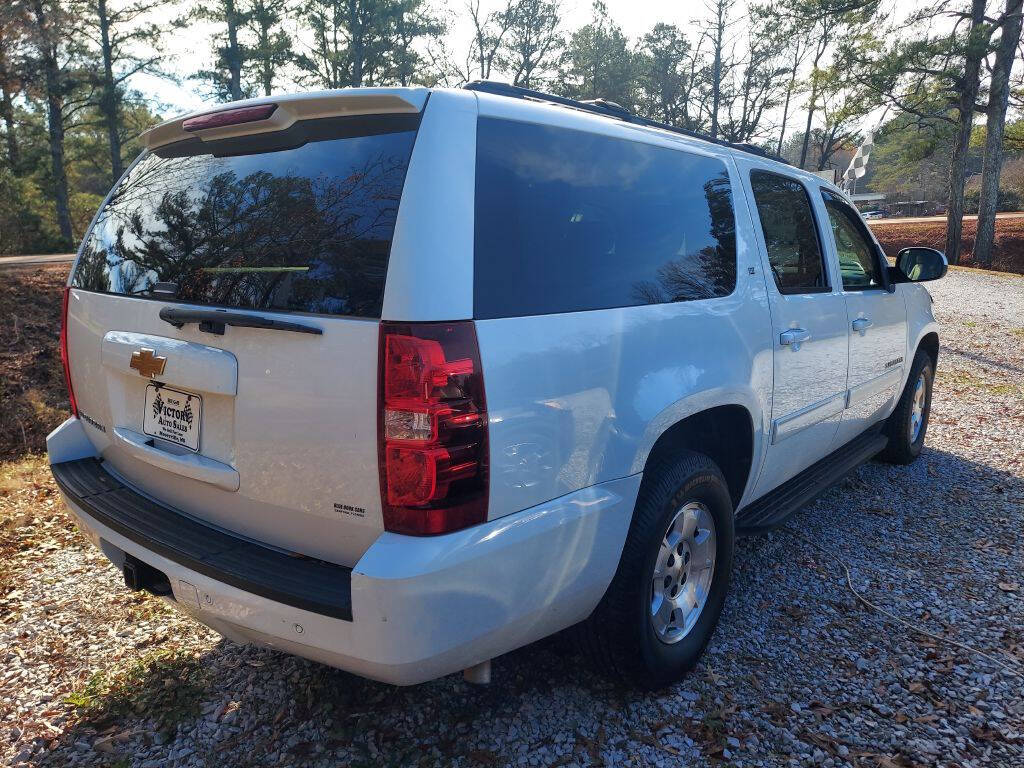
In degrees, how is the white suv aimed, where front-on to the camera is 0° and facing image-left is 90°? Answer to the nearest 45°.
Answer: approximately 225°
